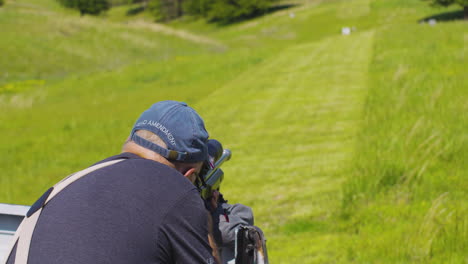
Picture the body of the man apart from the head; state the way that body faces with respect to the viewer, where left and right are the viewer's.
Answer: facing away from the viewer and to the right of the viewer
